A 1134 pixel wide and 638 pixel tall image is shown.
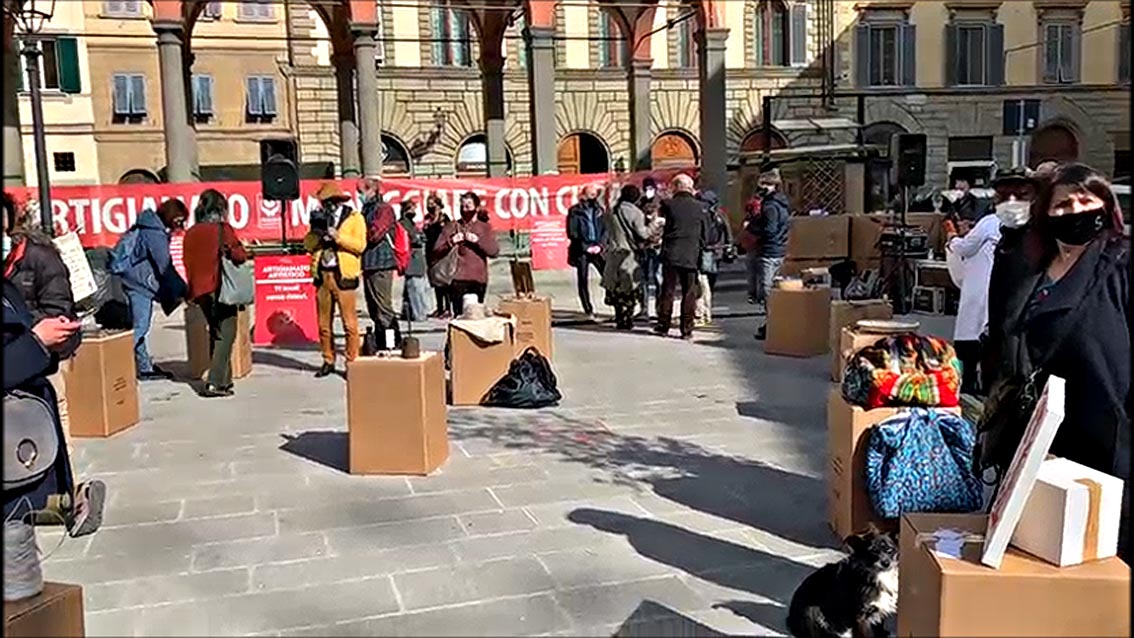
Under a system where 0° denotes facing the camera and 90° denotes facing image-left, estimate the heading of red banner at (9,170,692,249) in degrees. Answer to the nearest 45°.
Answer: approximately 0°

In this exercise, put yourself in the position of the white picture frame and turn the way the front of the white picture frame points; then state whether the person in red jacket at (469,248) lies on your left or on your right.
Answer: on your right

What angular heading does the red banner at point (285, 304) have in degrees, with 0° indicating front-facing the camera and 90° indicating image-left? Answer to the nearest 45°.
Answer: approximately 0°

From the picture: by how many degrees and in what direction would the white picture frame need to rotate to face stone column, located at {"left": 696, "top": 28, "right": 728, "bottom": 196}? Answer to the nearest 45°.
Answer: approximately 90° to its right

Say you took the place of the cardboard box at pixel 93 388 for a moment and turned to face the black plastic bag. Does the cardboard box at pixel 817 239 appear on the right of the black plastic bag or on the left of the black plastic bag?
left

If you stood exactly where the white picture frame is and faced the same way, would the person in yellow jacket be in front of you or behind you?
in front

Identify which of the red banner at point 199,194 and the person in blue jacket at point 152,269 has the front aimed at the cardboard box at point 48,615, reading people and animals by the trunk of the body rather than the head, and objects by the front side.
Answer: the red banner

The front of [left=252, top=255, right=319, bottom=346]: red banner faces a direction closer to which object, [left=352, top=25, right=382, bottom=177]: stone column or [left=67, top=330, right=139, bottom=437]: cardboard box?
the cardboard box

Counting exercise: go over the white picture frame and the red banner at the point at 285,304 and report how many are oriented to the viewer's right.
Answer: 0

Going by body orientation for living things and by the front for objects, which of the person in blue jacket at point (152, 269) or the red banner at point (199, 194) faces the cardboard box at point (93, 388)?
the red banner

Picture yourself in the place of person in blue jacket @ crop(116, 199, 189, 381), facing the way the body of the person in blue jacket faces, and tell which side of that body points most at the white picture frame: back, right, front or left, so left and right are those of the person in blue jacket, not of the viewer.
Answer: right
